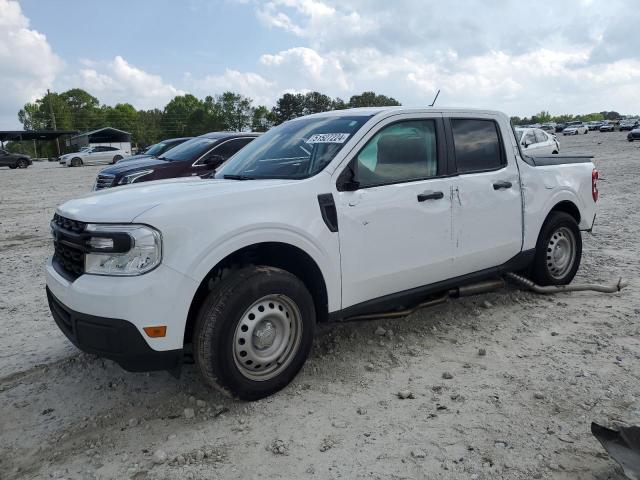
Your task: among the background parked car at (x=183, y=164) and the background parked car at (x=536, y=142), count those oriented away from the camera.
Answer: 0

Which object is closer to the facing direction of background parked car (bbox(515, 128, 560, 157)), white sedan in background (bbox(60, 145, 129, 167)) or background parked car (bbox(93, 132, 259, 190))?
the background parked car

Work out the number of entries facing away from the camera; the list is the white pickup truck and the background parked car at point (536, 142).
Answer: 0

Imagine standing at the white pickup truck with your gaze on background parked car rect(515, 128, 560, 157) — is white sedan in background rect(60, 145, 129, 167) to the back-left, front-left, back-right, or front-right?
front-left

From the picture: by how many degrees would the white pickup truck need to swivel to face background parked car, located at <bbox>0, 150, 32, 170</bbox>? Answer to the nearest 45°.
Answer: approximately 90° to its right

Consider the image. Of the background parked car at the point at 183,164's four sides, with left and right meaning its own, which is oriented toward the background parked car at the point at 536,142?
back

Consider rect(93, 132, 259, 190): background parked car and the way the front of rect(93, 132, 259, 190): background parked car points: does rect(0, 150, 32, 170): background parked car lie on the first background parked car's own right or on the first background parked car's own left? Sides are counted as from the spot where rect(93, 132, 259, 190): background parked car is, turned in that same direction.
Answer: on the first background parked car's own right

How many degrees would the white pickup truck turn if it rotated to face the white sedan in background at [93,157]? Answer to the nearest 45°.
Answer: approximately 90° to its right

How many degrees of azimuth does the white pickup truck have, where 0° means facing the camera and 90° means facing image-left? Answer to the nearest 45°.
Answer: approximately 45°

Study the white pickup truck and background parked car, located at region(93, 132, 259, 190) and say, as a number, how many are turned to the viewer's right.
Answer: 0

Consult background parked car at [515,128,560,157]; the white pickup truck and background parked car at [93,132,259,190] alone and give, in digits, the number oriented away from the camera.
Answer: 0

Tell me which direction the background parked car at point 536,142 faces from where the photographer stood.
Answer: facing the viewer and to the left of the viewer

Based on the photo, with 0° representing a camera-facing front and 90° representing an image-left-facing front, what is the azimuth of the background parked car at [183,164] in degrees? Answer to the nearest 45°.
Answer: approximately 45°
